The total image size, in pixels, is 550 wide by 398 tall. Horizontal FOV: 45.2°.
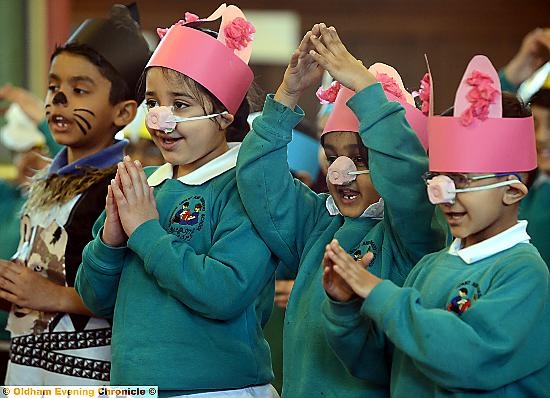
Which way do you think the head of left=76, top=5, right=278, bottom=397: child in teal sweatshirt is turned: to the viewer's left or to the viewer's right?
to the viewer's left

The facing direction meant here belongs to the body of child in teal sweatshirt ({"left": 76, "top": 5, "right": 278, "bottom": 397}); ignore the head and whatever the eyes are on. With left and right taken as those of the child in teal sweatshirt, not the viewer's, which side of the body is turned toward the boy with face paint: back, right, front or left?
right

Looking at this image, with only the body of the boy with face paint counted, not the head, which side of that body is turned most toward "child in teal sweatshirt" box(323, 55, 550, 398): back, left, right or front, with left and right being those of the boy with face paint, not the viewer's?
left

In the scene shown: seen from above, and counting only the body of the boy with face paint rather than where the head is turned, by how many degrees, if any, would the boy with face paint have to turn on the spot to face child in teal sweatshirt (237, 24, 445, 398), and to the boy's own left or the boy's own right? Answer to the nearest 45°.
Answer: approximately 90° to the boy's own left

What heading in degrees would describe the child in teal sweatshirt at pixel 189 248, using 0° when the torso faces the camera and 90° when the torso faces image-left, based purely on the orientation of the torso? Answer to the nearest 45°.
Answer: approximately 45°

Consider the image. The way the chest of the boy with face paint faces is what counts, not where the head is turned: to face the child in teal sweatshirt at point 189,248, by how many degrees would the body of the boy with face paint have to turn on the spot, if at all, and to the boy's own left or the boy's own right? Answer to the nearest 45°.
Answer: approximately 90° to the boy's own left
